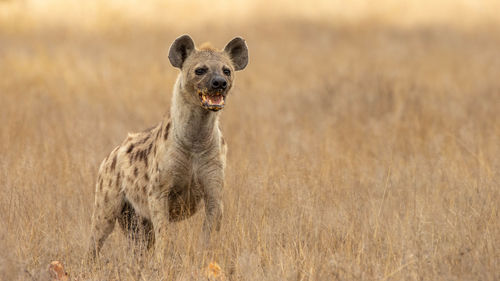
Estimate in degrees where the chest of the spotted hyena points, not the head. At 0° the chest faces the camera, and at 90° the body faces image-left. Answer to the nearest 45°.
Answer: approximately 315°
